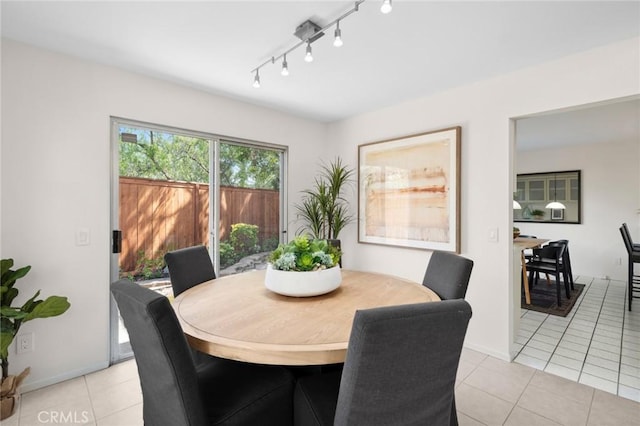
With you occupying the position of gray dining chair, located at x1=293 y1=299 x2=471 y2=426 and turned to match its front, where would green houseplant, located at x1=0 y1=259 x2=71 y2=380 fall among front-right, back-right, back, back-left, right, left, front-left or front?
front-left

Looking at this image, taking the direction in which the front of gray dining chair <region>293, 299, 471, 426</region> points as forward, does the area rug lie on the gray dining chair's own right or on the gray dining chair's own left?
on the gray dining chair's own right

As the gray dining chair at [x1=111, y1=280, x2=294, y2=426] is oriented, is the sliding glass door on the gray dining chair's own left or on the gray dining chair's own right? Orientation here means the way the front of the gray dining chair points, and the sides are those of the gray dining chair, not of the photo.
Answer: on the gray dining chair's own left

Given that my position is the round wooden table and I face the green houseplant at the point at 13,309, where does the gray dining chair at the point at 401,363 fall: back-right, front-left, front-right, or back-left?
back-left

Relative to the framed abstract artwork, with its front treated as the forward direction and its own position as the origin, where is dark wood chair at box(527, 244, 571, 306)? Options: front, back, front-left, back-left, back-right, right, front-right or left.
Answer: back

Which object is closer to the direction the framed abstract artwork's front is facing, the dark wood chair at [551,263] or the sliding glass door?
the sliding glass door

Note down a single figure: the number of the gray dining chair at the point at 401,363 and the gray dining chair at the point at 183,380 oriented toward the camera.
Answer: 0

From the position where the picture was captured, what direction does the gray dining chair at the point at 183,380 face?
facing away from the viewer and to the right of the viewer

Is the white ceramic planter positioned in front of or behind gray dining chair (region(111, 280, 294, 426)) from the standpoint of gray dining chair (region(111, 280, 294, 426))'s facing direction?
in front

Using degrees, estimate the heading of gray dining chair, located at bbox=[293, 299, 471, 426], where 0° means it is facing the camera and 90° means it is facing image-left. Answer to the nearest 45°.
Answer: approximately 135°

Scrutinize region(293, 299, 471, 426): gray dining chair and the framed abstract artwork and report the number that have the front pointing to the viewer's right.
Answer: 0

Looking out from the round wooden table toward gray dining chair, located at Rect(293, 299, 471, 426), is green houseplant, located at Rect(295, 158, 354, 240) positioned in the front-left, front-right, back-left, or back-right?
back-left

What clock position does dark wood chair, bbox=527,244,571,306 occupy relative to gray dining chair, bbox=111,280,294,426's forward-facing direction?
The dark wood chair is roughly at 1 o'clock from the gray dining chair.

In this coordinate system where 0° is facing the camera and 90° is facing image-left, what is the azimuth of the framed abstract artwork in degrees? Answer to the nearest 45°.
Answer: approximately 45°

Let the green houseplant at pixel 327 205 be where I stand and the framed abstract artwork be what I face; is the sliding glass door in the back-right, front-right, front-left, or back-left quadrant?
back-right

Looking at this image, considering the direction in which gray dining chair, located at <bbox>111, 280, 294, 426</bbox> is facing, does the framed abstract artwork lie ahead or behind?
ahead
